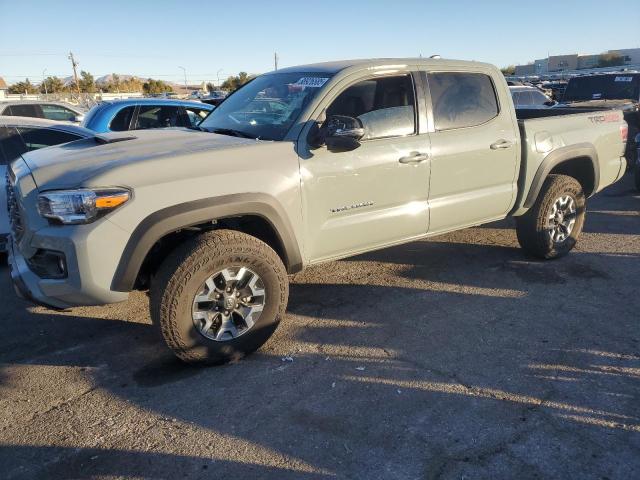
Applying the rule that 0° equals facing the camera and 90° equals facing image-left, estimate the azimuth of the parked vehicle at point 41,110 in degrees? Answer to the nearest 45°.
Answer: approximately 270°

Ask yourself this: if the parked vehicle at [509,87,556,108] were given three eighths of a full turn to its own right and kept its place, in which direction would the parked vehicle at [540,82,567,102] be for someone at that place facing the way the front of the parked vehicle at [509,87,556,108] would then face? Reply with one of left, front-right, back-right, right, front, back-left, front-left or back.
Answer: back-right

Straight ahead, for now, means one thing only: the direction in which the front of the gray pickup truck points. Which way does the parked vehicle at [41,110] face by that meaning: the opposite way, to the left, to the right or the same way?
the opposite way

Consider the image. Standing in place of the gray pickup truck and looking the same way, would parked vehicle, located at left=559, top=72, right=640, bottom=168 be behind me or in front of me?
behind
